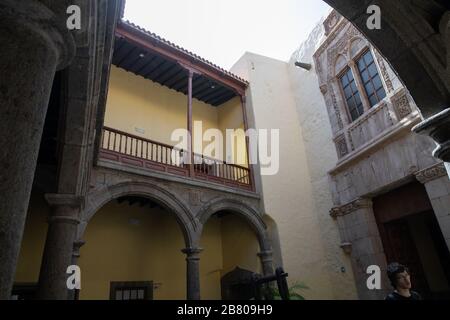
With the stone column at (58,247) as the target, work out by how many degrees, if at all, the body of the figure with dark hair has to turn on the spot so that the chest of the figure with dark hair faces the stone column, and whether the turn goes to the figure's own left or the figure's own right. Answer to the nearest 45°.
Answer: approximately 135° to the figure's own right

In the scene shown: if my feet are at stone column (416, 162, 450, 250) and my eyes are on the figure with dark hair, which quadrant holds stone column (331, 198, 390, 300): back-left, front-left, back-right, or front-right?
back-right

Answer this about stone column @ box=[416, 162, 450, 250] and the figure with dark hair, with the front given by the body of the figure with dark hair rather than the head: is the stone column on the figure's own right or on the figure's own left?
on the figure's own left

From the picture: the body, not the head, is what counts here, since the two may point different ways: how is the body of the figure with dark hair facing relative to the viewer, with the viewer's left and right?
facing the viewer and to the right of the viewer

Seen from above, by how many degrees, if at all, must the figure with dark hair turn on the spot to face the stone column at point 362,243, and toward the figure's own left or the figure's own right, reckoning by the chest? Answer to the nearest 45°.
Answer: approximately 135° to the figure's own left
